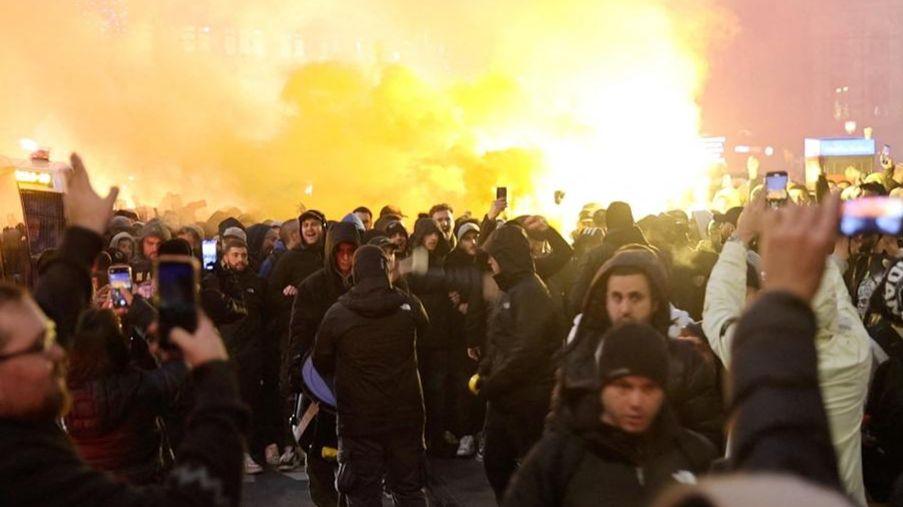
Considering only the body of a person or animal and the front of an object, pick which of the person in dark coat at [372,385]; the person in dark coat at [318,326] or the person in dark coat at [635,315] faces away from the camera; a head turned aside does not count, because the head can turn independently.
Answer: the person in dark coat at [372,385]

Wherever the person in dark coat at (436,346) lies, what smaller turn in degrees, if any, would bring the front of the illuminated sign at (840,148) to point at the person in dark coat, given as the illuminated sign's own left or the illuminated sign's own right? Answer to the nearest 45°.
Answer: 0° — it already faces them

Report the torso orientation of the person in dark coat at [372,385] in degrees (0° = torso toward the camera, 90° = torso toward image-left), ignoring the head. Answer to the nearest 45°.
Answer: approximately 180°

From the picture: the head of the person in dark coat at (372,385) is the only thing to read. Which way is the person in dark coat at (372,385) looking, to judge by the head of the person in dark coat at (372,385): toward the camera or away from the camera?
away from the camera

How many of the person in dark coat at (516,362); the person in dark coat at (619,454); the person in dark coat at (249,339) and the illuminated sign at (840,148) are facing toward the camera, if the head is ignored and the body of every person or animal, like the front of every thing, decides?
3
